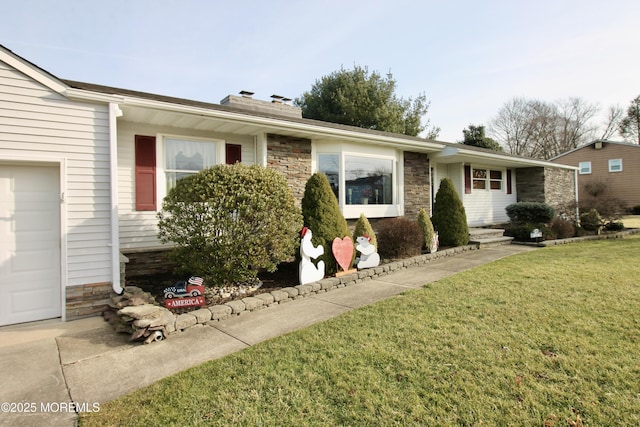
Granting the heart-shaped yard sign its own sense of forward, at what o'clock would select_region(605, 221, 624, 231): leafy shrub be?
The leafy shrub is roughly at 8 o'clock from the heart-shaped yard sign.

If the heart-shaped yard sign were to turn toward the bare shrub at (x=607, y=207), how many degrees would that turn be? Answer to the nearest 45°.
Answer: approximately 135° to its left

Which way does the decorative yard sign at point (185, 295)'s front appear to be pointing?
toward the camera

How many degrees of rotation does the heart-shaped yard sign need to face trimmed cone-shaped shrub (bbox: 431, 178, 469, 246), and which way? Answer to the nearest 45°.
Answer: approximately 135° to its left

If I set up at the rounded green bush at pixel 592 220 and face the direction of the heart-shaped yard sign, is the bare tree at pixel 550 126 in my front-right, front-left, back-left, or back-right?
back-right

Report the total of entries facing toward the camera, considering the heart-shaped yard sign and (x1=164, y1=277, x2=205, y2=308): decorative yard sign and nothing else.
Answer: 2

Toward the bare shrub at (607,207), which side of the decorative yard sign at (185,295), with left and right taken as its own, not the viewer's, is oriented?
left

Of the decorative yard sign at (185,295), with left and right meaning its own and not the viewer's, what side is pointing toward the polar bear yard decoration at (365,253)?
left

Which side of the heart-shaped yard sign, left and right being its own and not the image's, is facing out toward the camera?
front

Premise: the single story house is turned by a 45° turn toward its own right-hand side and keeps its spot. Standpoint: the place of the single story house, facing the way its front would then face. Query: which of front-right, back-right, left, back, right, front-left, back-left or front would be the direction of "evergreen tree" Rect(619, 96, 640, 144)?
back-left

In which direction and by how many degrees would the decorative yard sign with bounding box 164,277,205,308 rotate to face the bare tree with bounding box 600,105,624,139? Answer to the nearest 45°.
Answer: approximately 90° to its left

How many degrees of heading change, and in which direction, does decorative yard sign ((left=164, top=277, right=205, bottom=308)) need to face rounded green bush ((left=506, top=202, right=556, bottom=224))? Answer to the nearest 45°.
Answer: approximately 90° to its left

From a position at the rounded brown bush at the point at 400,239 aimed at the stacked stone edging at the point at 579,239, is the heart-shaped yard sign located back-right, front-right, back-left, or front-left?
back-right

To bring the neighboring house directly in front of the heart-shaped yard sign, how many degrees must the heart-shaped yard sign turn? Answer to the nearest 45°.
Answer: approximately 135° to its left

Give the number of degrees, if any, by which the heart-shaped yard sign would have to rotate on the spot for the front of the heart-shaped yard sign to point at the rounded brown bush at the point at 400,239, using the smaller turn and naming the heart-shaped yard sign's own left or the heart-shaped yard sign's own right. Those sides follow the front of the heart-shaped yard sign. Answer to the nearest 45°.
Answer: approximately 135° to the heart-shaped yard sign's own left

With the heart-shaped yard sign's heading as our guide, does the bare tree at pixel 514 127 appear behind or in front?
behind
